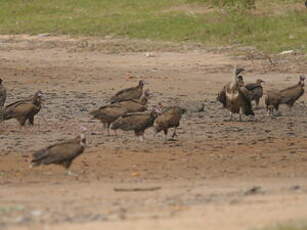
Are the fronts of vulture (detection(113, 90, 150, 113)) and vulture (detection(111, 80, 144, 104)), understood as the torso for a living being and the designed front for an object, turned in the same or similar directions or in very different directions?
same or similar directions

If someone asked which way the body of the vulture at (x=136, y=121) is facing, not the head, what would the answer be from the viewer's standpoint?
to the viewer's right

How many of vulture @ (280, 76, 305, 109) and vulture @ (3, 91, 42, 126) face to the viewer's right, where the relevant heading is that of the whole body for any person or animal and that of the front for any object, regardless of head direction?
2

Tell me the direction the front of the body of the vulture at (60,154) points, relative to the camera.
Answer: to the viewer's right

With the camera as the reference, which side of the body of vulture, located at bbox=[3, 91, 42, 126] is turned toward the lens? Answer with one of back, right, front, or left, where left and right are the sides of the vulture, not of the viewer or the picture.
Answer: right

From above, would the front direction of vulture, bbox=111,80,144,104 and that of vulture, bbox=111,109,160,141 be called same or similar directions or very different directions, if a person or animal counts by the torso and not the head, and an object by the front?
same or similar directions

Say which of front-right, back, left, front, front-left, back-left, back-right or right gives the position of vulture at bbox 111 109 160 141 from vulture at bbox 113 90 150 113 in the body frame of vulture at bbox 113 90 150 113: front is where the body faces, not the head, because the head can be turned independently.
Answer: right

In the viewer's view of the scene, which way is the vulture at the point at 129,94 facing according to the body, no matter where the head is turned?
to the viewer's right

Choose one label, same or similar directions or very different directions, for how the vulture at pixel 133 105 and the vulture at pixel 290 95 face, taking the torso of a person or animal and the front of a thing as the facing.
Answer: same or similar directions

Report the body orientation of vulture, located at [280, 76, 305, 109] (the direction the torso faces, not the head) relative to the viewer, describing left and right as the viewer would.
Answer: facing to the right of the viewer
